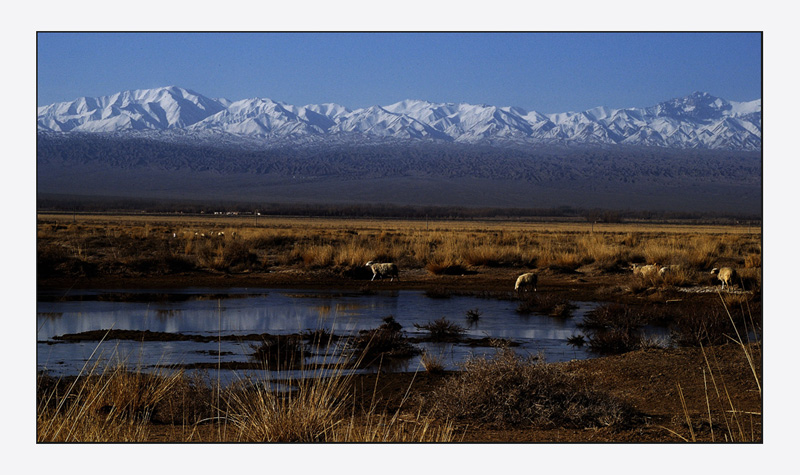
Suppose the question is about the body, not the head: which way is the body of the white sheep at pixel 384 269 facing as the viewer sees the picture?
to the viewer's left

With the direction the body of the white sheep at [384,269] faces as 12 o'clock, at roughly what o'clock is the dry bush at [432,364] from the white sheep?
The dry bush is roughly at 9 o'clock from the white sheep.

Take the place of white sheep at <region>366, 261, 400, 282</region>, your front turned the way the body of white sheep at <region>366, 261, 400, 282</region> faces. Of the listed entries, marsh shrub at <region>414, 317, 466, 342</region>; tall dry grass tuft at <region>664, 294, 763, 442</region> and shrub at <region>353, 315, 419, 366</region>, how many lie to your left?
3

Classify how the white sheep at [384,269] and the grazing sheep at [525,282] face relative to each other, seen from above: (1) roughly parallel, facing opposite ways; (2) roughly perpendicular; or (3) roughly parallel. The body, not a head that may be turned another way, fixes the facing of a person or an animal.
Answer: roughly parallel

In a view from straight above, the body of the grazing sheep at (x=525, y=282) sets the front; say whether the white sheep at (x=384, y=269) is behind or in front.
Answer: in front

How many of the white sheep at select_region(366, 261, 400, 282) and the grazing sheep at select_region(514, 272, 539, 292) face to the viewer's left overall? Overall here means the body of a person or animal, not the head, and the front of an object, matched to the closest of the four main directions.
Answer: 2

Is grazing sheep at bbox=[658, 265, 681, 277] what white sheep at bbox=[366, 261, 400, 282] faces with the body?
no

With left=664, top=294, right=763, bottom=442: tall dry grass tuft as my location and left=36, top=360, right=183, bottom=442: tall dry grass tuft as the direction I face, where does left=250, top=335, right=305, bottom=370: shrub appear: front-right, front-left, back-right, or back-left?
front-right

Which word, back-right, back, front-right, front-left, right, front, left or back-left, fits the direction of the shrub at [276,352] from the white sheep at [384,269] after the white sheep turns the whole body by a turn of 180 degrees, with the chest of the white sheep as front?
right

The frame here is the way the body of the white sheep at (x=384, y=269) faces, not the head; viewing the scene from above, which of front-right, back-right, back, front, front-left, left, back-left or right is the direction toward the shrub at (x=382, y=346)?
left

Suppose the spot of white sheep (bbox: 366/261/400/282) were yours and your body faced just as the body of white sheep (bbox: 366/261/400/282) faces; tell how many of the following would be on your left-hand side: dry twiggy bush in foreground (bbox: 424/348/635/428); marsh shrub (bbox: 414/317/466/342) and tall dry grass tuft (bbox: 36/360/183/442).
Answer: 3

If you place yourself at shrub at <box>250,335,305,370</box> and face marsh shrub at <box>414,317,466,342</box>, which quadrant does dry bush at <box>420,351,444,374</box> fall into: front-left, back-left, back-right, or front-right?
front-right

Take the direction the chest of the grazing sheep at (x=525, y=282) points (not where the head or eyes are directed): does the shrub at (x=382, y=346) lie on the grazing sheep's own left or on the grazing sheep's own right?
on the grazing sheep's own left

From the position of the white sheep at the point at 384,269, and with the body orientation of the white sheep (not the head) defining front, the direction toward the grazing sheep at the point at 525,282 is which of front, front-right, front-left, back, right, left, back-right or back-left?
back-left

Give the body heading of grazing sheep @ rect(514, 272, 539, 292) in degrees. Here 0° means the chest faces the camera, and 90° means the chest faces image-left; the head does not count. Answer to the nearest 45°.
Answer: approximately 90°

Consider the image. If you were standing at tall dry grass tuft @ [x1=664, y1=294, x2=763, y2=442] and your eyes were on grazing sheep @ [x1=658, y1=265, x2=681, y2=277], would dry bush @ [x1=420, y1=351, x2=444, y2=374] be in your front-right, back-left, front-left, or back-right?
front-left
